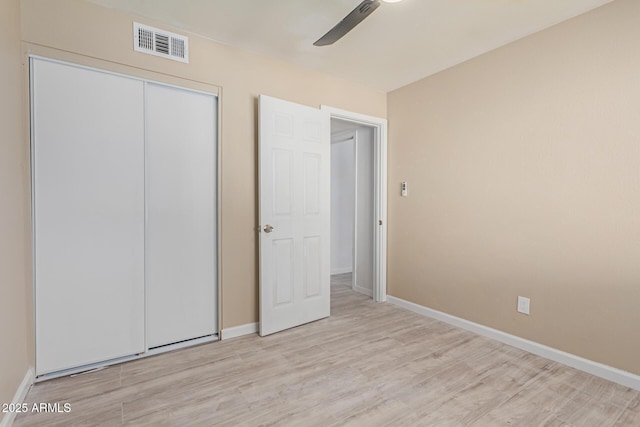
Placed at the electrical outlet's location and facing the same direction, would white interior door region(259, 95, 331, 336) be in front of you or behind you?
in front

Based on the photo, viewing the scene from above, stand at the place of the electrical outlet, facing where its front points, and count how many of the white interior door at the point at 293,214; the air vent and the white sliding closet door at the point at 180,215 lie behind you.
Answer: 0

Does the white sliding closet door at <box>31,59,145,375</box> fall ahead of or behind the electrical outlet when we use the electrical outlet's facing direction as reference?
ahead

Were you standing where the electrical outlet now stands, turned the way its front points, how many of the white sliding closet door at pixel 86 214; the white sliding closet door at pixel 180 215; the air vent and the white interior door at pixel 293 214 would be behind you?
0

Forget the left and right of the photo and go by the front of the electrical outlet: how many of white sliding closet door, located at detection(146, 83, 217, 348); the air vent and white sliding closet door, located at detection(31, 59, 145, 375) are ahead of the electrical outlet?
3

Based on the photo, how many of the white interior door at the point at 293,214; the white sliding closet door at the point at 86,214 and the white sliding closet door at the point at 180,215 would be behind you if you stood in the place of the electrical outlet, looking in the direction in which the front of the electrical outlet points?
0

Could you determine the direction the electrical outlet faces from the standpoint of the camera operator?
facing the viewer and to the left of the viewer

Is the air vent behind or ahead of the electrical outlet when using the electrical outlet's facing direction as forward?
ahead

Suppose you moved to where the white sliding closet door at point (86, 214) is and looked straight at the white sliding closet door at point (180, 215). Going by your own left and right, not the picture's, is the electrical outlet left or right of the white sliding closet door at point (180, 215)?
right
